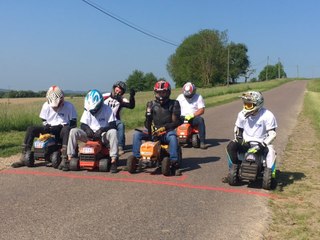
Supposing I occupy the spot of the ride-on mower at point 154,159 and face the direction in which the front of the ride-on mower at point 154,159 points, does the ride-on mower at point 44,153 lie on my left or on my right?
on my right

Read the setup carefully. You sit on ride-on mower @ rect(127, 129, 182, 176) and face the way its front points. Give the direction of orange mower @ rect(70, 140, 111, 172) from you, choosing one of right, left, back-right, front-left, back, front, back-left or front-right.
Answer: front-right

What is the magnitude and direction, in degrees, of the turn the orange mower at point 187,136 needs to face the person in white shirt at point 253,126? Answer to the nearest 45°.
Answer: approximately 45° to its left

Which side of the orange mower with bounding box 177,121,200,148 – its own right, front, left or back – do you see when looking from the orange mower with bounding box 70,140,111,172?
front

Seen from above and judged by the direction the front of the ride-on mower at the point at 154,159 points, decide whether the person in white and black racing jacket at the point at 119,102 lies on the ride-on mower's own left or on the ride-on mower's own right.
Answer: on the ride-on mower's own right

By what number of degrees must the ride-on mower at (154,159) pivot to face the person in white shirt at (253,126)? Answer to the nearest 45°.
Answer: approximately 135° to its left

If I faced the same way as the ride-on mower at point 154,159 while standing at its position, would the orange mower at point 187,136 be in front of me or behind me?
behind

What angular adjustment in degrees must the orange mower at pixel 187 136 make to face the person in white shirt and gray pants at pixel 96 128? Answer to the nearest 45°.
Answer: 0° — it already faces them

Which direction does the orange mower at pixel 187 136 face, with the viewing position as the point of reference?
facing the viewer and to the left of the viewer

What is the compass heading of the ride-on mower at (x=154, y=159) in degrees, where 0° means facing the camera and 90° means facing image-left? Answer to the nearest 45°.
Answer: approximately 45°
